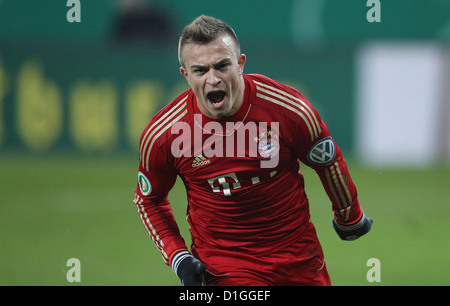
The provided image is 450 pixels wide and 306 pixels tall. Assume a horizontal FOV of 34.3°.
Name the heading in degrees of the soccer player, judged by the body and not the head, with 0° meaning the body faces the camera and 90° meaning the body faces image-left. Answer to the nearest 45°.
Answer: approximately 0°
